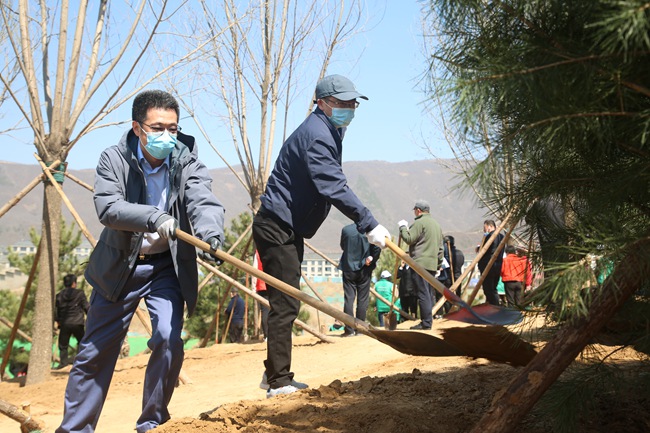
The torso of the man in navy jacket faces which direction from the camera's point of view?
to the viewer's right

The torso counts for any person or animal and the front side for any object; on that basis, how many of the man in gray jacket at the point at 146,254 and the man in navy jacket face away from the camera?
0

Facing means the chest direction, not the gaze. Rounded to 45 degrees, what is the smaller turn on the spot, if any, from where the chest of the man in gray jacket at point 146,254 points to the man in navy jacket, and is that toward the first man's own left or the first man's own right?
approximately 90° to the first man's own left

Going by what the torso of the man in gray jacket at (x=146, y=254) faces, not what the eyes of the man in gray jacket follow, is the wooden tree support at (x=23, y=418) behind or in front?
behind
